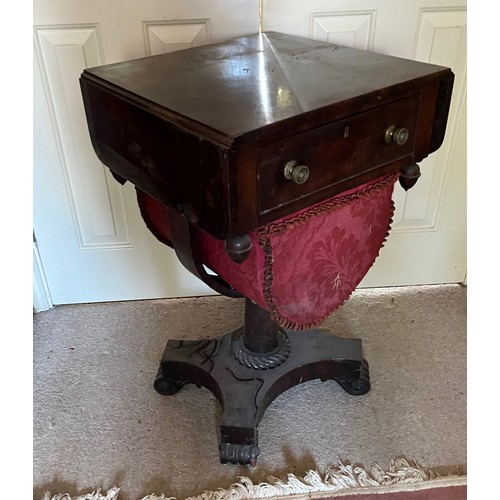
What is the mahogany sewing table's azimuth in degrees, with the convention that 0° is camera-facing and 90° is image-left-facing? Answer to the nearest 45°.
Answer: approximately 315°

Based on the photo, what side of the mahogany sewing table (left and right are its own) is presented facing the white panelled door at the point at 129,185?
back

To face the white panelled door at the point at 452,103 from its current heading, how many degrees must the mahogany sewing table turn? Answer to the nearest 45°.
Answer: approximately 90° to its left
